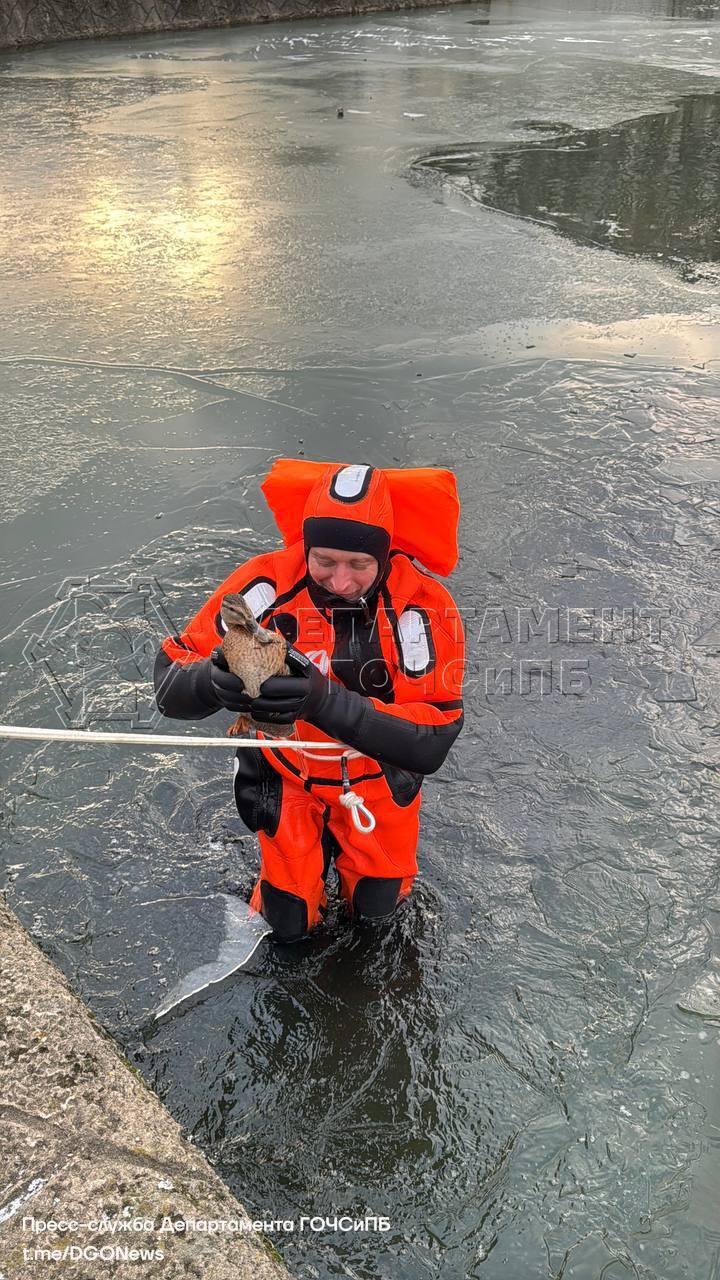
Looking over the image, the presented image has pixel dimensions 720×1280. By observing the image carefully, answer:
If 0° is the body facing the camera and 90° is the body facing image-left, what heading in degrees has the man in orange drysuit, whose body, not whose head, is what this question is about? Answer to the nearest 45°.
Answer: approximately 0°
